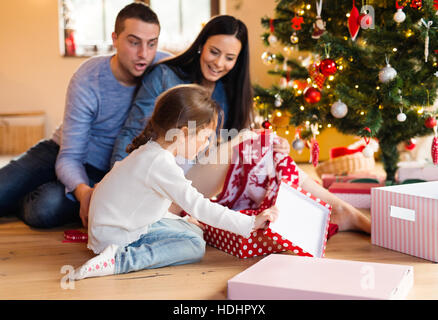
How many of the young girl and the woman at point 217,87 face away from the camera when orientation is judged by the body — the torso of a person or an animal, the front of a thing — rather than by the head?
0

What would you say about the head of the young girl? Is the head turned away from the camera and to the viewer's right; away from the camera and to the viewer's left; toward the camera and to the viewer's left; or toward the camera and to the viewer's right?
away from the camera and to the viewer's right

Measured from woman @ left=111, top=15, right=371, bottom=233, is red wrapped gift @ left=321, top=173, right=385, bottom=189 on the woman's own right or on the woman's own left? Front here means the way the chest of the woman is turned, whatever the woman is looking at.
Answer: on the woman's own left

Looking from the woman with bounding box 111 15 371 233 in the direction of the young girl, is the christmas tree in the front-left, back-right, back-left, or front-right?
back-left

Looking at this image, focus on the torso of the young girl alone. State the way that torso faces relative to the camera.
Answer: to the viewer's right

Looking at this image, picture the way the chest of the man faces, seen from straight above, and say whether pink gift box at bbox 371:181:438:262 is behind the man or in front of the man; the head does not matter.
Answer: in front

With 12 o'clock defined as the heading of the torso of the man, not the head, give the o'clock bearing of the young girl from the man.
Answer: The young girl is roughly at 1 o'clock from the man.

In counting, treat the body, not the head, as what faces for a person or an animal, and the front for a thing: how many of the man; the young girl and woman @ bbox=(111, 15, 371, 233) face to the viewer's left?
0

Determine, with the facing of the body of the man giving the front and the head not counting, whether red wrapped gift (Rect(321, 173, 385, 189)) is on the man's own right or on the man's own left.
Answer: on the man's own left

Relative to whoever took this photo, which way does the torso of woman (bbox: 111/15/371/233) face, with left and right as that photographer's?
facing the viewer and to the right of the viewer

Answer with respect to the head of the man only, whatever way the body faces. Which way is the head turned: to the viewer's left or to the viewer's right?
to the viewer's right
